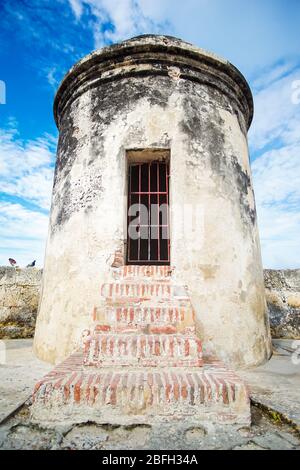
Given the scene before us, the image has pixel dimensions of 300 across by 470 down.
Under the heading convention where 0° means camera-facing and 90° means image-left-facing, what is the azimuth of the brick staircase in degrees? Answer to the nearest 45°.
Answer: approximately 0°

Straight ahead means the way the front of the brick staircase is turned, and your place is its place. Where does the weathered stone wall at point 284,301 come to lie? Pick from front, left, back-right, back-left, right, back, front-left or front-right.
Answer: back-left

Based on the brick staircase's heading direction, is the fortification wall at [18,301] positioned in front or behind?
behind
